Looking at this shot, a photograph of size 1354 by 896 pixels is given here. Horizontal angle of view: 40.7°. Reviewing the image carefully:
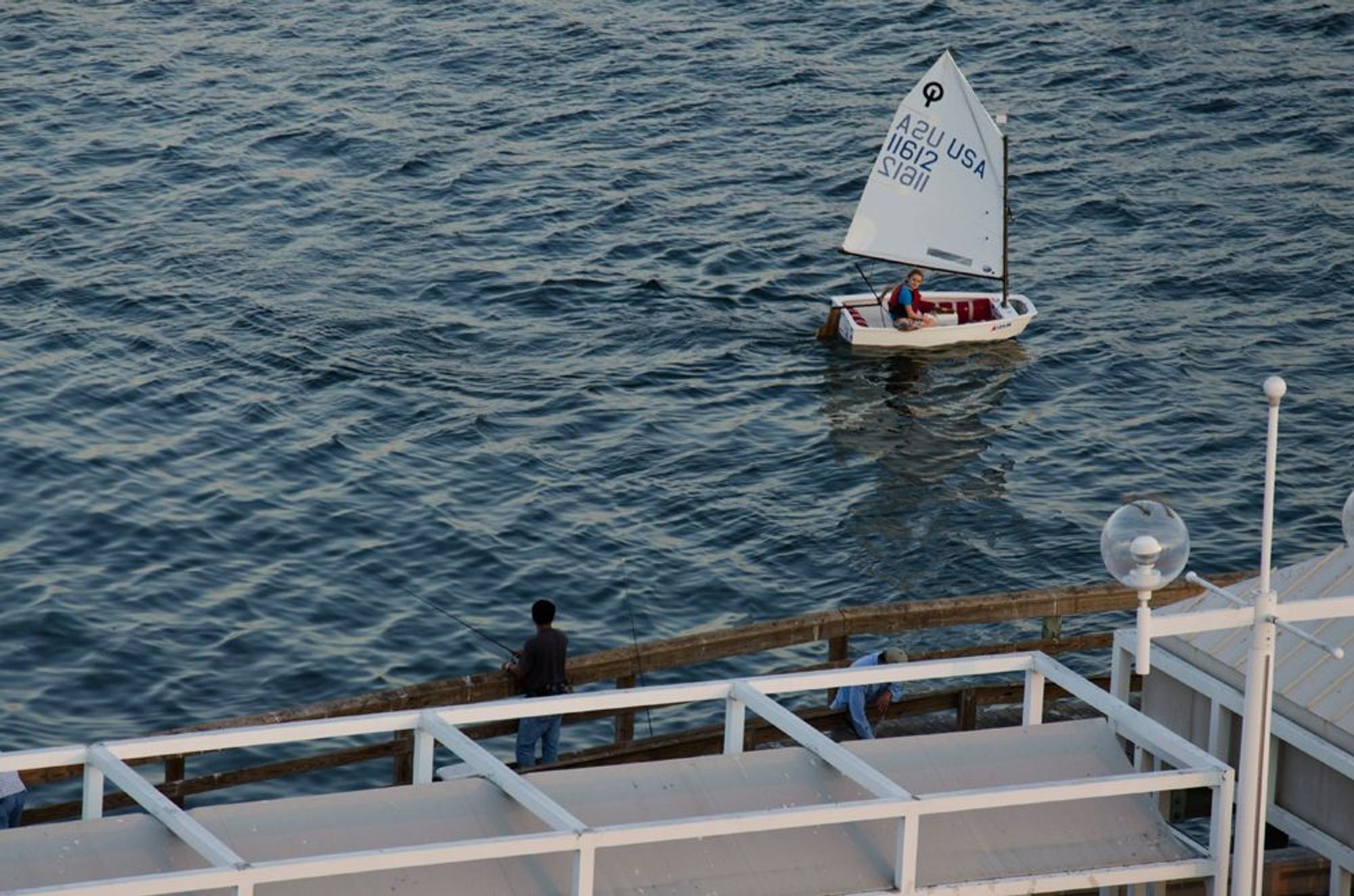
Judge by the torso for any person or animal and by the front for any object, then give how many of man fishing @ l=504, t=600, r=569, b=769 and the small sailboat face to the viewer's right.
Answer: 1

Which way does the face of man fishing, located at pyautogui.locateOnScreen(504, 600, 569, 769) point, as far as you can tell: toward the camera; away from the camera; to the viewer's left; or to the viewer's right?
away from the camera

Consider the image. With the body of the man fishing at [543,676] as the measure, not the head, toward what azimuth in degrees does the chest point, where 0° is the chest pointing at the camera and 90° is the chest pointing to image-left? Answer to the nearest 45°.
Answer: approximately 135°

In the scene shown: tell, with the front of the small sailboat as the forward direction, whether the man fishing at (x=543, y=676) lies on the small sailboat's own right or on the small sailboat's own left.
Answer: on the small sailboat's own right

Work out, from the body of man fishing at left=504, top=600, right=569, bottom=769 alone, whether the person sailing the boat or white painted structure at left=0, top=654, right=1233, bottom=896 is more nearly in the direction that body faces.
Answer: the person sailing the boat

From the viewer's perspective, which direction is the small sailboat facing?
to the viewer's right
